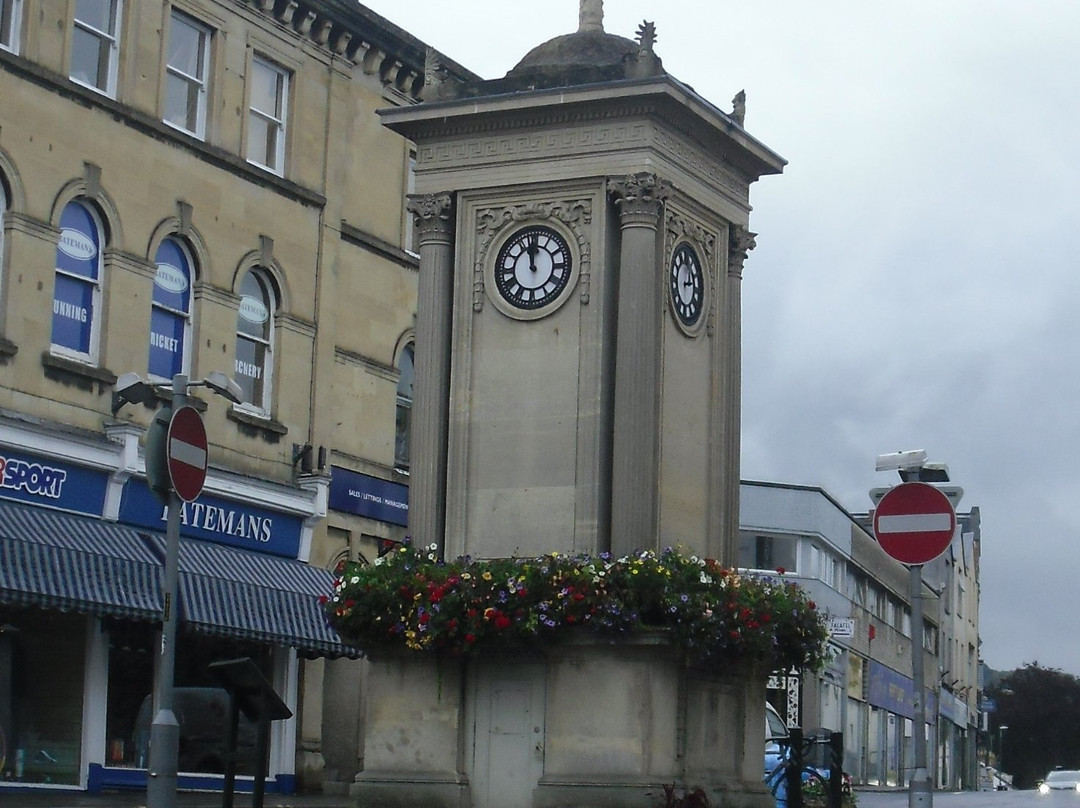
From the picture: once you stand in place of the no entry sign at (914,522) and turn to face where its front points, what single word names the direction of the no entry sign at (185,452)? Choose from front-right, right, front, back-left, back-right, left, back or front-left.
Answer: right

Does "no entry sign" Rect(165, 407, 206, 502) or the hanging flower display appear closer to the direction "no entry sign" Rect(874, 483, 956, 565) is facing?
the no entry sign

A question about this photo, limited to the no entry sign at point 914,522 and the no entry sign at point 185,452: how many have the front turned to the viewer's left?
0

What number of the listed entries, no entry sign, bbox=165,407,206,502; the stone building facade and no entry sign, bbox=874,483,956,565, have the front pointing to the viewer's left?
0

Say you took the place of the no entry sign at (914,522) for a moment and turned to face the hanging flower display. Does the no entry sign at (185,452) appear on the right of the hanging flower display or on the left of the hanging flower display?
left

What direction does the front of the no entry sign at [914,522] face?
toward the camera

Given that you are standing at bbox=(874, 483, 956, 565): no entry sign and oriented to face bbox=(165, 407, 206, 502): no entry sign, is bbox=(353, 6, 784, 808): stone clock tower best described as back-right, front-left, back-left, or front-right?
front-right

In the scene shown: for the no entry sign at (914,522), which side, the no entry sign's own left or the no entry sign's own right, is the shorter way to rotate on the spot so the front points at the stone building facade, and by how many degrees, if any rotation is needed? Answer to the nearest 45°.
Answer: approximately 135° to the no entry sign's own right

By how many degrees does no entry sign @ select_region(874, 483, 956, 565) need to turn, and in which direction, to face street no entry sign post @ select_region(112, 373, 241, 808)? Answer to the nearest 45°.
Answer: approximately 90° to its right

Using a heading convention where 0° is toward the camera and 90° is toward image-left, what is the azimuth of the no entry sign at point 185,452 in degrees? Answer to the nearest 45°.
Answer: approximately 315°

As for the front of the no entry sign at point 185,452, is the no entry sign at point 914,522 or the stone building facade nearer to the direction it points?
the no entry sign

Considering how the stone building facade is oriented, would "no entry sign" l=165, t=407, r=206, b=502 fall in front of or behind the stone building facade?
in front

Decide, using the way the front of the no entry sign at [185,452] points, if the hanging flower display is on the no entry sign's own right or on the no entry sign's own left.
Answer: on the no entry sign's own left

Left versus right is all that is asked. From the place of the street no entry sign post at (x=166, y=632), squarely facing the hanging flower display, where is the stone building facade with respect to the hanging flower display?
left

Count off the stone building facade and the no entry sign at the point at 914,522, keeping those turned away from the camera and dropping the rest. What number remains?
0
